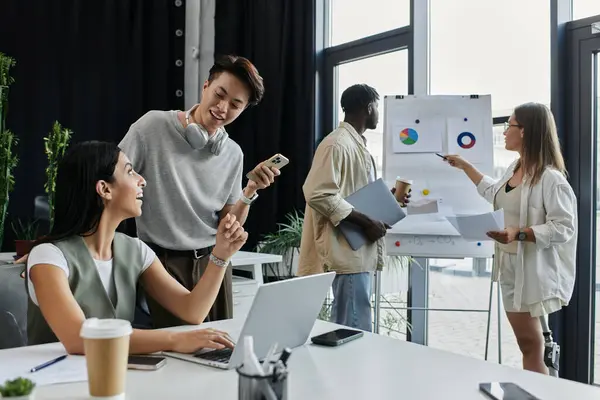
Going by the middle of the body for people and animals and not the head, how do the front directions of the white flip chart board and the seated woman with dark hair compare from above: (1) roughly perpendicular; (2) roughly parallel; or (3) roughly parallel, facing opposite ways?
roughly perpendicular

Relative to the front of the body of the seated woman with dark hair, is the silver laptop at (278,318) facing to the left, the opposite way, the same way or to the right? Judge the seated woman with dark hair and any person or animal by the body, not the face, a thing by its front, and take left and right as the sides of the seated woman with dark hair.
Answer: the opposite way

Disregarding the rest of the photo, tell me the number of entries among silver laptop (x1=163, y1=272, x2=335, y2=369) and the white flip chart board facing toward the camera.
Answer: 1

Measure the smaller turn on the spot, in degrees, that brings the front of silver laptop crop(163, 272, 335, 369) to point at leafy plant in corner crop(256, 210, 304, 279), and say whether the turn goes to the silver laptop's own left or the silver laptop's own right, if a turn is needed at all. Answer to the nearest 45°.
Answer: approximately 45° to the silver laptop's own right

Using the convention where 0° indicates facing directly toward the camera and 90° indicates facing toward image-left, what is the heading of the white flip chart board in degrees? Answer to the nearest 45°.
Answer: approximately 0°

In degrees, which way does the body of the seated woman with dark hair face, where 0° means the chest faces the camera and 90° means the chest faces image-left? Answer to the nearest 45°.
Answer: approximately 315°

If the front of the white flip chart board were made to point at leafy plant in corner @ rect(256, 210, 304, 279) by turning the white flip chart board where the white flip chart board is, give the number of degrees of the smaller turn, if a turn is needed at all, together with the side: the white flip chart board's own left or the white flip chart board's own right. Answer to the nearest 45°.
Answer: approximately 135° to the white flip chart board's own right

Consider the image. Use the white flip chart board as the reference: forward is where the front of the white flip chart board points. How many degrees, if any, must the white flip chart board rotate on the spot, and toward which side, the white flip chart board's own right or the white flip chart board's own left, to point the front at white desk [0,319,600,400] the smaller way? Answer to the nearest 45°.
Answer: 0° — it already faces it

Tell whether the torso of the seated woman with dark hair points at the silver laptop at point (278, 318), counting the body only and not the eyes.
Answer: yes

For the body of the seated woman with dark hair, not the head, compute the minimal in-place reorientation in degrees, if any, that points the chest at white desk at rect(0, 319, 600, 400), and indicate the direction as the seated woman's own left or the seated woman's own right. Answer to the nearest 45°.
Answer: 0° — they already face it

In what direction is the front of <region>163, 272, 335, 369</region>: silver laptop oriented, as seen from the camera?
facing away from the viewer and to the left of the viewer

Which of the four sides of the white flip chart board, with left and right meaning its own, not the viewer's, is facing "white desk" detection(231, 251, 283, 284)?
right

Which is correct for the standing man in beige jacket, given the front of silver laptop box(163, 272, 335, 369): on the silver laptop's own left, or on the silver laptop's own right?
on the silver laptop's own right
